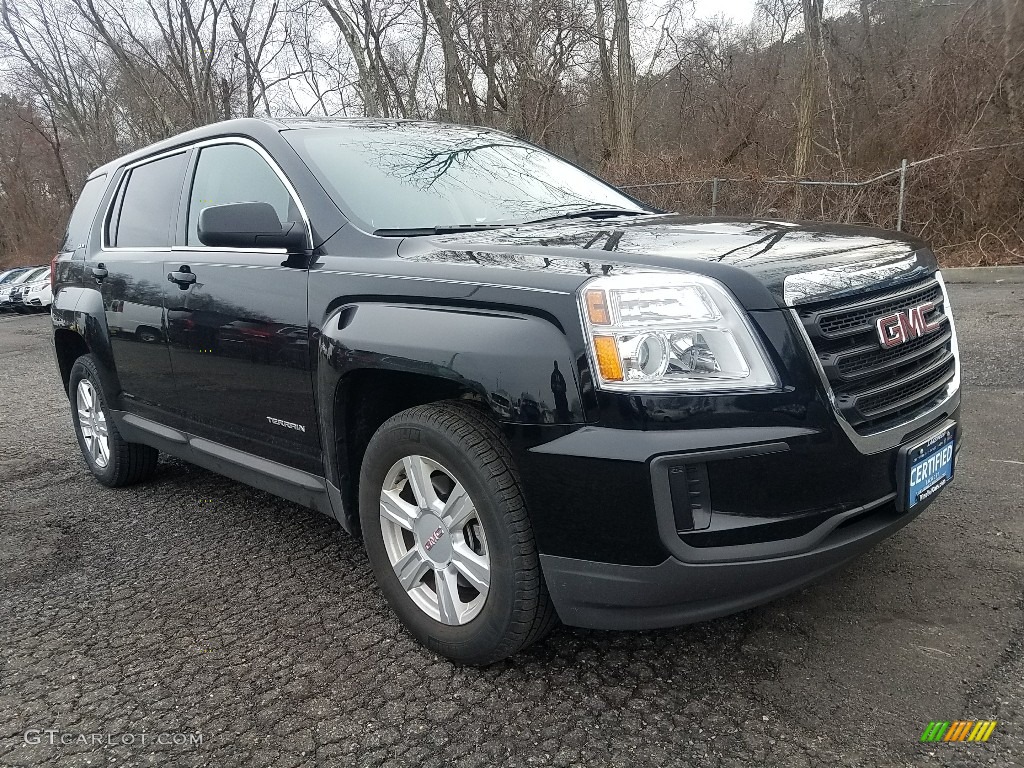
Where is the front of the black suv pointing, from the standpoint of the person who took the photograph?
facing the viewer and to the right of the viewer

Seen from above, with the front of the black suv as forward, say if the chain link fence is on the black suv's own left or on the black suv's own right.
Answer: on the black suv's own left

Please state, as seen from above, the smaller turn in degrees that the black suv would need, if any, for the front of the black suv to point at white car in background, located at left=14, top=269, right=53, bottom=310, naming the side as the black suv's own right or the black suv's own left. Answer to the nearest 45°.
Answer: approximately 180°

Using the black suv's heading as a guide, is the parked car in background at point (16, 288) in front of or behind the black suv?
behind
